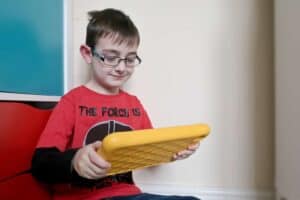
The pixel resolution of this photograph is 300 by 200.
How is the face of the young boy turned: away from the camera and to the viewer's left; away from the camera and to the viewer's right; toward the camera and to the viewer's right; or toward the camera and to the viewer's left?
toward the camera and to the viewer's right

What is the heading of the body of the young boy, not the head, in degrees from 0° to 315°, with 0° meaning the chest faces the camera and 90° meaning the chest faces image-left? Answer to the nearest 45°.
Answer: approximately 315°
